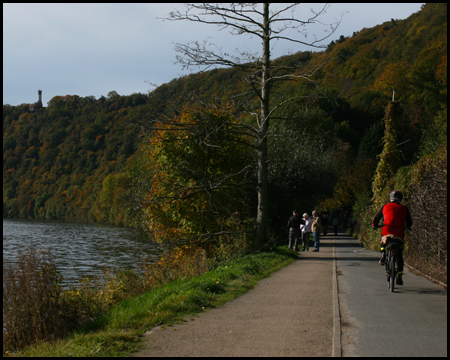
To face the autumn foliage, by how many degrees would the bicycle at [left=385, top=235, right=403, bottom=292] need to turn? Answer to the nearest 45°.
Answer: approximately 45° to its left

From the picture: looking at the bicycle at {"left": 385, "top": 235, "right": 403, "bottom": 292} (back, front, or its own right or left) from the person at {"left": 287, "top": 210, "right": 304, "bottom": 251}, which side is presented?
front

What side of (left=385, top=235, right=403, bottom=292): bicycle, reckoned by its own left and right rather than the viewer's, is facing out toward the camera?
back

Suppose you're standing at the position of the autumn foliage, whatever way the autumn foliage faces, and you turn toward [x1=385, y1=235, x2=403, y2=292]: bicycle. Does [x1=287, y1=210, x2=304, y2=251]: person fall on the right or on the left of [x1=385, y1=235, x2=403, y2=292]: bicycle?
left
